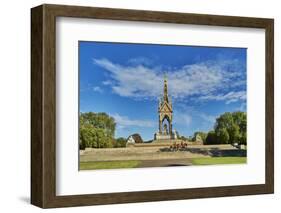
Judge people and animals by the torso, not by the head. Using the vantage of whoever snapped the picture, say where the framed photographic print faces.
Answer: facing the viewer and to the right of the viewer
